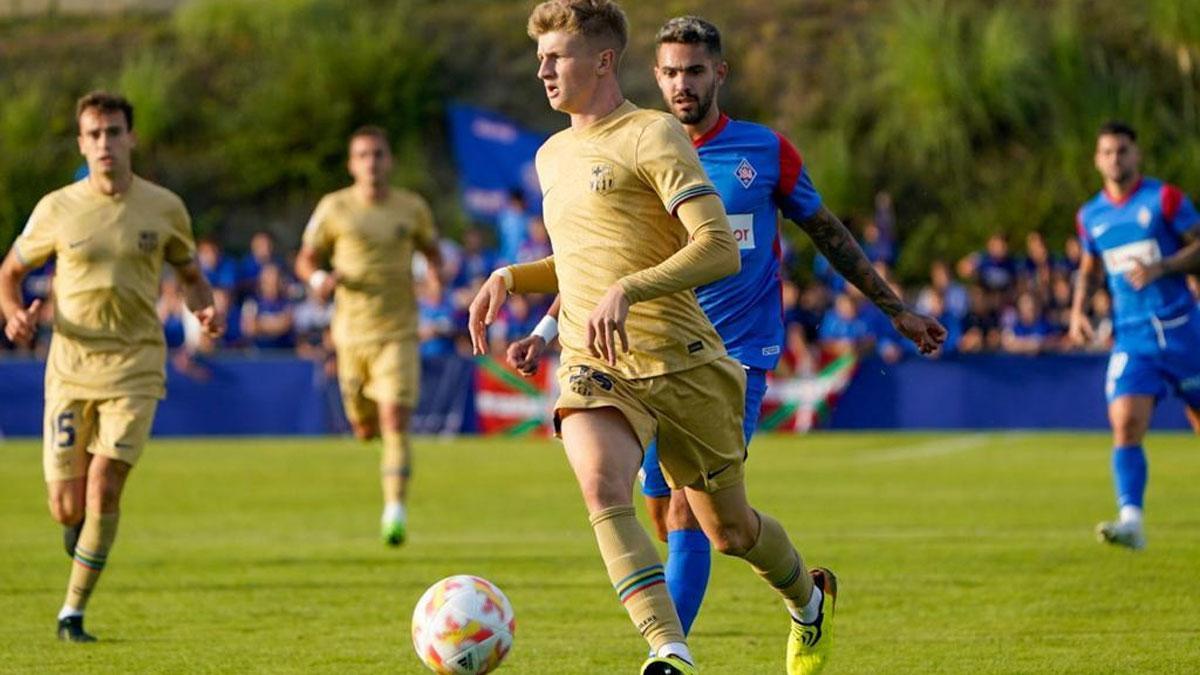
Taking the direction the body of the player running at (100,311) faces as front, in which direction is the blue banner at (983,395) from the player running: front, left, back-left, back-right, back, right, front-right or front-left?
back-left

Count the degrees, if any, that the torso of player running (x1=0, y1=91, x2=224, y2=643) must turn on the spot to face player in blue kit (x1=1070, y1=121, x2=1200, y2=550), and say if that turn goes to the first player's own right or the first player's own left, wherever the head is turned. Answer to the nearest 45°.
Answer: approximately 90° to the first player's own left

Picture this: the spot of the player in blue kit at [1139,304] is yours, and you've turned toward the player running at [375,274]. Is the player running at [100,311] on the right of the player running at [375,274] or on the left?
left

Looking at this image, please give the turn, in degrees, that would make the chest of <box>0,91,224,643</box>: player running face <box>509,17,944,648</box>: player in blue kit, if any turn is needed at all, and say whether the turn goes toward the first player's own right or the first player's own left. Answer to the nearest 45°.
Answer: approximately 45° to the first player's own left

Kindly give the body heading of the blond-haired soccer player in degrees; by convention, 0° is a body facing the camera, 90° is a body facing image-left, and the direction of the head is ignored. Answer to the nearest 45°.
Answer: approximately 45°

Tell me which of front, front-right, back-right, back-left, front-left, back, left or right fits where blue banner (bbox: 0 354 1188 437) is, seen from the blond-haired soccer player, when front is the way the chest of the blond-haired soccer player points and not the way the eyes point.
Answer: back-right

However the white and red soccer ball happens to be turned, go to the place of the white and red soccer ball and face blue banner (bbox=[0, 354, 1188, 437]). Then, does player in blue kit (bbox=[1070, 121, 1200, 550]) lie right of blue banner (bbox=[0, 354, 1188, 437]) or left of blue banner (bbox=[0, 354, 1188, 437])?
right

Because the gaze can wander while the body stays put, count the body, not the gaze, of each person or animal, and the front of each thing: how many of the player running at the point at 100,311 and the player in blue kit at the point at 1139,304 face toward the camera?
2

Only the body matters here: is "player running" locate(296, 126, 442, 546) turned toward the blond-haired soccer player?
yes

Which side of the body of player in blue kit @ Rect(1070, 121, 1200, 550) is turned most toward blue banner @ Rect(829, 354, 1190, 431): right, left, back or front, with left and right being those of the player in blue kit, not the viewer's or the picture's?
back
